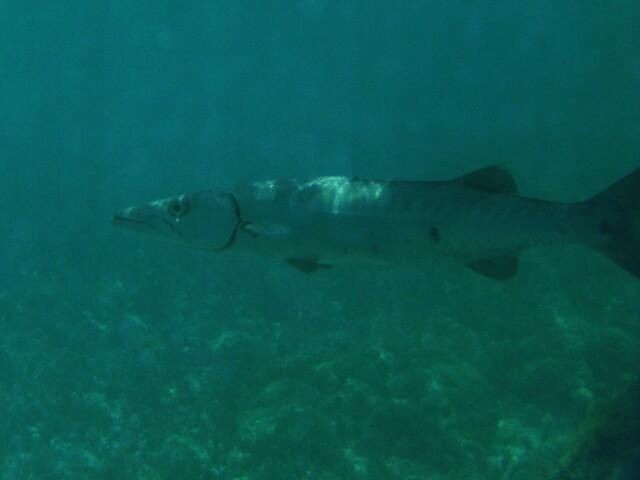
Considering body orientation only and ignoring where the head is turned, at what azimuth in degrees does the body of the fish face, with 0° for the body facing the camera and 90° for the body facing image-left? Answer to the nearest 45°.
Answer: approximately 90°
